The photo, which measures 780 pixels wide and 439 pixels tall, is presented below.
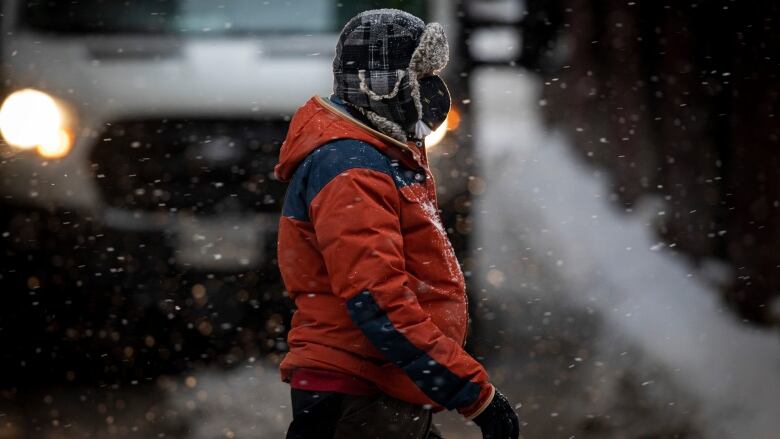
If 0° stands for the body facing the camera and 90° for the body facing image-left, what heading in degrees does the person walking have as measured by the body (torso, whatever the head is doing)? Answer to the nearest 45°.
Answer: approximately 270°

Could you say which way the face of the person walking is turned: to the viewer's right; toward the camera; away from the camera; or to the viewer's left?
to the viewer's right
